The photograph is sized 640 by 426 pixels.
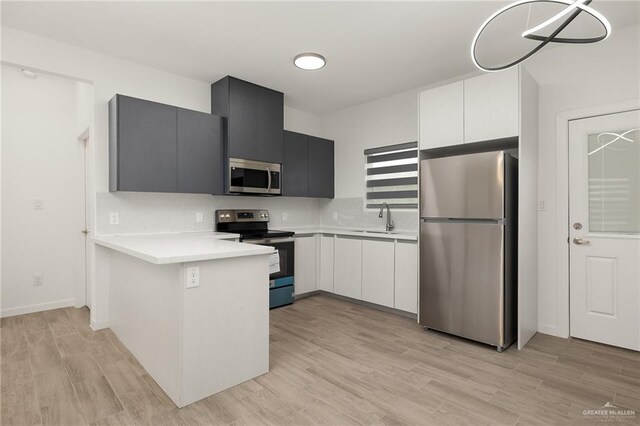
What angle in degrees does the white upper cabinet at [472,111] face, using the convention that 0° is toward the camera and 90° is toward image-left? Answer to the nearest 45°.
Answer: approximately 45°

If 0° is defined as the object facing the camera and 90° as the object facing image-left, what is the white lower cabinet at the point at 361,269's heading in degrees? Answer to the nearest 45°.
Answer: approximately 45°

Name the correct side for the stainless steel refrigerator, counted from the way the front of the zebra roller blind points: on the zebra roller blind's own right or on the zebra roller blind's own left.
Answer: on the zebra roller blind's own left

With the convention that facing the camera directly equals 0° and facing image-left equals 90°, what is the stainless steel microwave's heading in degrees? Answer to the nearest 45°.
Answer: approximately 315°

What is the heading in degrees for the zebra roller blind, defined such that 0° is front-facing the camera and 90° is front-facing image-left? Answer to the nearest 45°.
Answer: approximately 45°

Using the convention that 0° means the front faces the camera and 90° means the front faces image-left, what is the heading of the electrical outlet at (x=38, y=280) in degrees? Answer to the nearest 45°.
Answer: approximately 0°

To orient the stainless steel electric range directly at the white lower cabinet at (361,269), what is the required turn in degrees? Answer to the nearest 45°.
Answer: approximately 45° to its left
